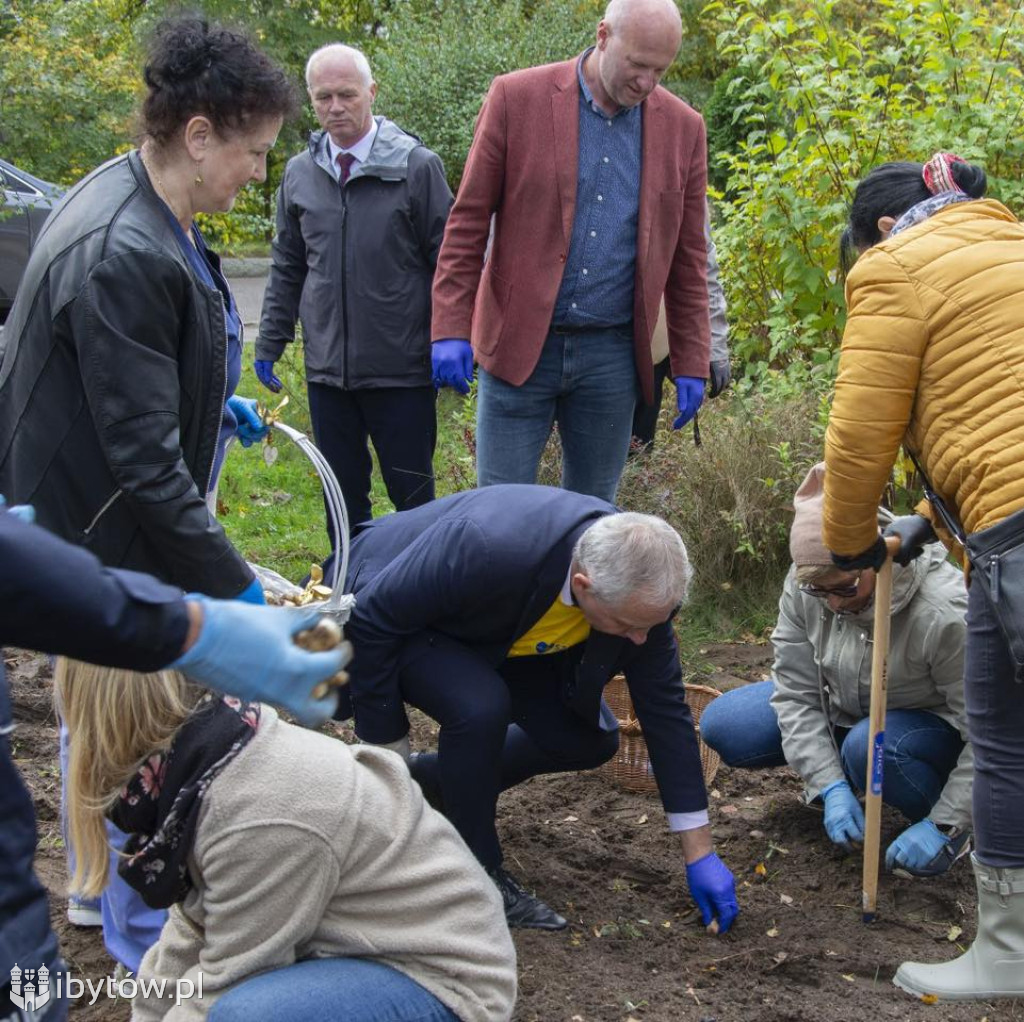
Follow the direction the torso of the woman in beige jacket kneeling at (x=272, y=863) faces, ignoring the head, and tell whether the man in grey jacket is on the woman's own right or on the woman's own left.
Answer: on the woman's own right

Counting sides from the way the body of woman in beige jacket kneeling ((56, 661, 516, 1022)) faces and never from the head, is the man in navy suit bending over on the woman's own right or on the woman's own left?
on the woman's own right

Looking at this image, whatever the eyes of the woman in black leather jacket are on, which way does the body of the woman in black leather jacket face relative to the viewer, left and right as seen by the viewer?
facing to the right of the viewer

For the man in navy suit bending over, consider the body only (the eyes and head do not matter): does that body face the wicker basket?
no

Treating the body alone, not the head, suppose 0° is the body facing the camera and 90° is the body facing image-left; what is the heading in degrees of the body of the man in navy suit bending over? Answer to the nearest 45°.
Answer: approximately 315°

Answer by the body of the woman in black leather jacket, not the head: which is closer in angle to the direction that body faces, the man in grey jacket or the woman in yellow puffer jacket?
the woman in yellow puffer jacket

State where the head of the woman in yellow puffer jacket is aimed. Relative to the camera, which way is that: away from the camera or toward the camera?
away from the camera

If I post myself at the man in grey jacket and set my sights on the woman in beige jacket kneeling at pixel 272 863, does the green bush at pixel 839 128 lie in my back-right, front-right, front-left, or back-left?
back-left

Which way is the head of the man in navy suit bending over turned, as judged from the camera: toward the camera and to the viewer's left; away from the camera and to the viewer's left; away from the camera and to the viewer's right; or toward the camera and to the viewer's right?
toward the camera and to the viewer's right

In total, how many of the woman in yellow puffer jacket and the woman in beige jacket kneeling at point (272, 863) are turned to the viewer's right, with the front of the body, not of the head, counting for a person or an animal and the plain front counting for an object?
0

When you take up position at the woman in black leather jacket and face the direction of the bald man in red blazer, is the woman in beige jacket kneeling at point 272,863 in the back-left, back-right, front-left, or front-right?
back-right

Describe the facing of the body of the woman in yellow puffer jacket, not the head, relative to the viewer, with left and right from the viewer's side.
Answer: facing to the left of the viewer

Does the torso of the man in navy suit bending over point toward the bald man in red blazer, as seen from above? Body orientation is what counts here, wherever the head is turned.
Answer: no
